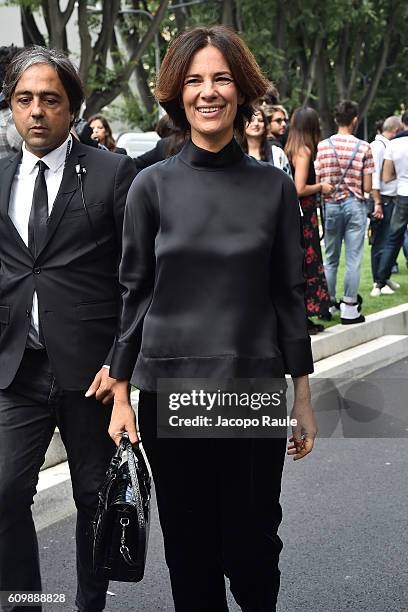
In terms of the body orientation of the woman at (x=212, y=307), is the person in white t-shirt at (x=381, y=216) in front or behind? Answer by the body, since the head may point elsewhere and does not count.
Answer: behind

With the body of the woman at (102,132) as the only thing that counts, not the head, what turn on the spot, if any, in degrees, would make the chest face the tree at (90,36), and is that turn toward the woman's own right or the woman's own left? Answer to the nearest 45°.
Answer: approximately 135° to the woman's own right

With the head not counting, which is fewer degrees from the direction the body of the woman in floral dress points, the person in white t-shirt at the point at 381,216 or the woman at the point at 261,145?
the person in white t-shirt

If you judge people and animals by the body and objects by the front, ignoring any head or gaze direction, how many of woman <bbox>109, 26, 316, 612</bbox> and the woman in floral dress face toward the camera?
1

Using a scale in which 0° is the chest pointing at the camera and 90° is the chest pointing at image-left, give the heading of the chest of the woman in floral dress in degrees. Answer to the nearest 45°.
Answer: approximately 225°

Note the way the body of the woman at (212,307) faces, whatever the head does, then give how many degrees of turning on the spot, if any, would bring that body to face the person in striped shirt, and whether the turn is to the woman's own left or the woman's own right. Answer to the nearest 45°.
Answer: approximately 180°

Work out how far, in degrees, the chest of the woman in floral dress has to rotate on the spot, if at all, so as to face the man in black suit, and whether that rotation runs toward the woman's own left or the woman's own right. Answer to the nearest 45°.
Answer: approximately 135° to the woman's own right
